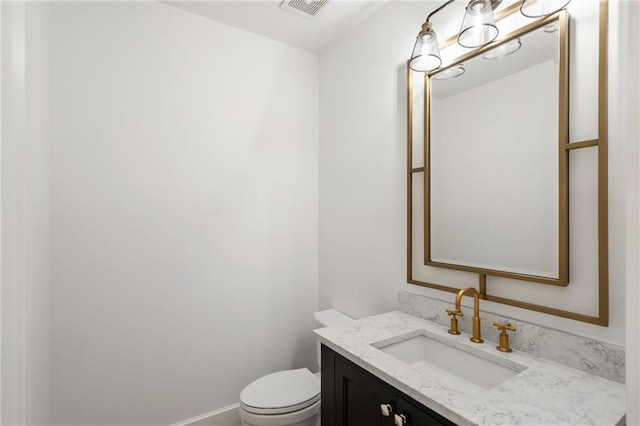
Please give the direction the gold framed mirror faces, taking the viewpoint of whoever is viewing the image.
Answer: facing the viewer and to the left of the viewer

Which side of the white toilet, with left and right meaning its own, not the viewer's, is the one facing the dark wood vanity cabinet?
left

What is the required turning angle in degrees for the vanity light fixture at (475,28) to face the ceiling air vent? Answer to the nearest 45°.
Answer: approximately 45° to its right

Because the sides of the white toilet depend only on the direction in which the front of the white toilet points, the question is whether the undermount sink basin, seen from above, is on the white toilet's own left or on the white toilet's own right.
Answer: on the white toilet's own left

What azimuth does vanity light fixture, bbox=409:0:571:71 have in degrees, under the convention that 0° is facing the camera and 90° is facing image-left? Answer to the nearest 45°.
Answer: approximately 45°

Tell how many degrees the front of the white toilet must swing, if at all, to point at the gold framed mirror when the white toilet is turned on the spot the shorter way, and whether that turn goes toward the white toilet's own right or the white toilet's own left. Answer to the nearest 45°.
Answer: approximately 90° to the white toilet's own left
